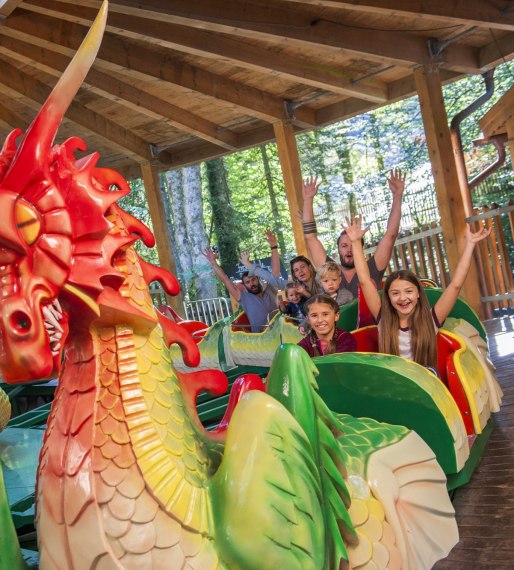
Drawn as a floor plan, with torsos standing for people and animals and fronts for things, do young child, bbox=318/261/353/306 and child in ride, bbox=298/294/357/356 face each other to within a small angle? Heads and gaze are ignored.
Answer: no

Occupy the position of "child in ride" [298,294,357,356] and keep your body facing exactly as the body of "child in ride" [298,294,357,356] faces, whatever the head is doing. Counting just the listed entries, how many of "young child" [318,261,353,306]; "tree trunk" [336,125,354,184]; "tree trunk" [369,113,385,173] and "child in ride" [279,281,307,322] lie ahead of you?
0

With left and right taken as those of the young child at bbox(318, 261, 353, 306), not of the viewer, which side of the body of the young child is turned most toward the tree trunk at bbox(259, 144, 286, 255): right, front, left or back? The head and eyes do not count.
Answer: back

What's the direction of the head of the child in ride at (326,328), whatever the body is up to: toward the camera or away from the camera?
toward the camera

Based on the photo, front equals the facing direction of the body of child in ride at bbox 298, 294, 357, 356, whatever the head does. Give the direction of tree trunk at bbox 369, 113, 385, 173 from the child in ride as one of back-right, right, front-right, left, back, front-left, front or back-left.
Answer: back

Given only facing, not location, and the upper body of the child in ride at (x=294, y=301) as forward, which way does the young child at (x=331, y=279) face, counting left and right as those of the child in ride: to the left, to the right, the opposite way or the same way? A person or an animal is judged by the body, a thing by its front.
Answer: the same way

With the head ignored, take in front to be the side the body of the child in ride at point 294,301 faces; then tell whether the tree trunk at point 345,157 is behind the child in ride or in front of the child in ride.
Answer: behind

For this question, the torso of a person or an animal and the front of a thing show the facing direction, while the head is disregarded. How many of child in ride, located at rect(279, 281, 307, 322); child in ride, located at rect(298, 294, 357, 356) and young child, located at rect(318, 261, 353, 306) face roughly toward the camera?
3

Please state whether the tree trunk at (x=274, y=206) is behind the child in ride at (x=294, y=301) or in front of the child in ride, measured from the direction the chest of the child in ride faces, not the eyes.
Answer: behind

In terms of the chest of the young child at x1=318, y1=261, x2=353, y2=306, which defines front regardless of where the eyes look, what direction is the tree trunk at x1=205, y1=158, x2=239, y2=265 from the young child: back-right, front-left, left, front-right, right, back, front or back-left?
back

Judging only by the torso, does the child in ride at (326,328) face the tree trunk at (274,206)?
no

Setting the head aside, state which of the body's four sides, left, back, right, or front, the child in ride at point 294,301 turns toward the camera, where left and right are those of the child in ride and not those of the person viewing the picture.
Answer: front

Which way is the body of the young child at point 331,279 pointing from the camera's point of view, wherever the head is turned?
toward the camera

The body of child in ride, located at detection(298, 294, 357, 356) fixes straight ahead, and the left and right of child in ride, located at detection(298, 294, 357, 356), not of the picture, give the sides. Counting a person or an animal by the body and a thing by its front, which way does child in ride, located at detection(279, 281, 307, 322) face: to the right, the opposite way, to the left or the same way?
the same way

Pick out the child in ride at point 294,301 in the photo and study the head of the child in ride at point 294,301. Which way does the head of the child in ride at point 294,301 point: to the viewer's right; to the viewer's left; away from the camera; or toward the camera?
toward the camera

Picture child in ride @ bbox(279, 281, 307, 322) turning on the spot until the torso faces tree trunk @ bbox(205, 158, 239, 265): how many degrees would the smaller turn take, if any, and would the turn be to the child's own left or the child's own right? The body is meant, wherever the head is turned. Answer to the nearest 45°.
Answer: approximately 180°

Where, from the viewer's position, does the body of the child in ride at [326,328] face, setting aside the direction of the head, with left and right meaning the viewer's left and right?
facing the viewer
